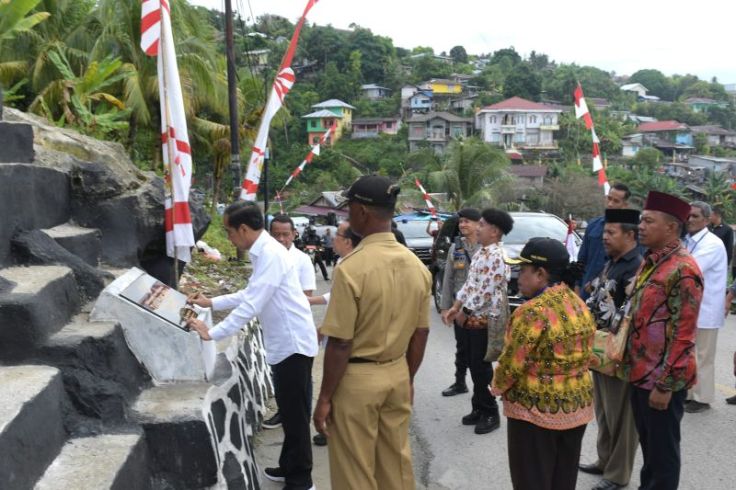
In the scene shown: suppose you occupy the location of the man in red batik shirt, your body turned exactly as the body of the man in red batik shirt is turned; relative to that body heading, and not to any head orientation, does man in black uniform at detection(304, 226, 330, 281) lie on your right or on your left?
on your right

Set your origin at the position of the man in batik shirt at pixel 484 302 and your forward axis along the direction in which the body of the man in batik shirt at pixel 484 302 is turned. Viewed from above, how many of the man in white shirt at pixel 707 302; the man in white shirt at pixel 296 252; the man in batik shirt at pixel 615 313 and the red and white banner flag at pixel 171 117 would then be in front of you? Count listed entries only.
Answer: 2

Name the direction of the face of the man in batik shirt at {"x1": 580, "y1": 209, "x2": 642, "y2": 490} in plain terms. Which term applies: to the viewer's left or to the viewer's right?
to the viewer's left

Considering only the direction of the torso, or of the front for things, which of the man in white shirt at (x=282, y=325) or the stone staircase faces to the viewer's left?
the man in white shirt

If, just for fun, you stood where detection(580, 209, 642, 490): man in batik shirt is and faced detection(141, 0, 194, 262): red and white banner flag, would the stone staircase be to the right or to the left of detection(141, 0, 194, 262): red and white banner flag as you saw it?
left

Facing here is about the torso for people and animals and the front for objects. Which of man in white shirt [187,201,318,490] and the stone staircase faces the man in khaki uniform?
the stone staircase

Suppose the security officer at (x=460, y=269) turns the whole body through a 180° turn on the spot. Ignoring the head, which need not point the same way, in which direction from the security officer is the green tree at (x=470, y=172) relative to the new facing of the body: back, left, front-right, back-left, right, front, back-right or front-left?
front-left

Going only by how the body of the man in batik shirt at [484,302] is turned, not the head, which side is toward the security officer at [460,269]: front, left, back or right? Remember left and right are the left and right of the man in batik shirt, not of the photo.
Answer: right

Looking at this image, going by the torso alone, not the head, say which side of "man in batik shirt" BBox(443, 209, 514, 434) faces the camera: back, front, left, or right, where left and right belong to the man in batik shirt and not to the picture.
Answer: left

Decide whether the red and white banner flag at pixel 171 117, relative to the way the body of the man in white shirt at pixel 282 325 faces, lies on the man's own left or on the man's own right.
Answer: on the man's own right

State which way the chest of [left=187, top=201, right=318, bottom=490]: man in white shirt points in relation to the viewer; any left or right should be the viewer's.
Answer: facing to the left of the viewer

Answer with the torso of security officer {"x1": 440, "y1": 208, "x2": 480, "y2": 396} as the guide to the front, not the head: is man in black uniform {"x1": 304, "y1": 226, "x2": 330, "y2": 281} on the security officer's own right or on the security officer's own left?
on the security officer's own right

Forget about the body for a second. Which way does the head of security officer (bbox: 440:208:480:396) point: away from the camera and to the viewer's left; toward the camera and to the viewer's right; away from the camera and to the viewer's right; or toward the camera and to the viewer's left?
toward the camera and to the viewer's left

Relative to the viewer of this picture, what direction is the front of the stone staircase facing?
facing the viewer and to the right of the viewer

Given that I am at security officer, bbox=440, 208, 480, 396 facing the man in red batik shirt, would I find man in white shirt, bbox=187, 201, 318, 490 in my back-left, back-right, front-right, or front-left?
front-right

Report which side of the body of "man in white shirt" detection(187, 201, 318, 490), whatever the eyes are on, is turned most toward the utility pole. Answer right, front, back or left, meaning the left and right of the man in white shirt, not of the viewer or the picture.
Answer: right

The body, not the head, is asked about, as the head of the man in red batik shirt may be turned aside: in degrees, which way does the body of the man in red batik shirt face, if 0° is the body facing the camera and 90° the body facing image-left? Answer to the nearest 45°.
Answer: approximately 90°

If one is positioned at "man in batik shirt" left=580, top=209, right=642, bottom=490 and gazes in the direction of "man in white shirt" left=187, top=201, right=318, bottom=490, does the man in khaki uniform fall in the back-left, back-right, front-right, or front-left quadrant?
front-left

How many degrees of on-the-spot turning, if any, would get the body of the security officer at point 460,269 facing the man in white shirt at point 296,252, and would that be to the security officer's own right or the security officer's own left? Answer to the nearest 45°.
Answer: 0° — they already face them
